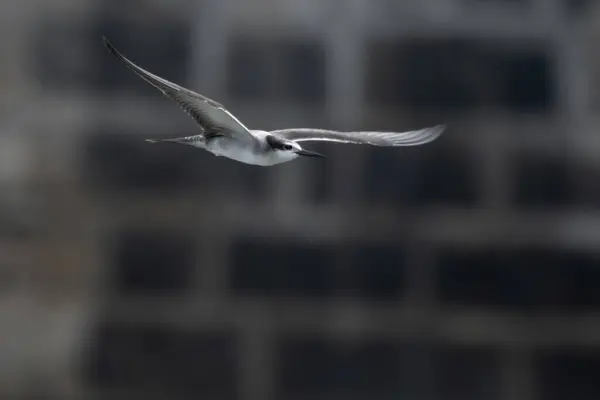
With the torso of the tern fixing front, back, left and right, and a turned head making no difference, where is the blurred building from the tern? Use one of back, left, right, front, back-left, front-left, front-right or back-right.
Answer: back-left

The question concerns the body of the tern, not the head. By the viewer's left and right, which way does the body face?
facing the viewer and to the right of the viewer
